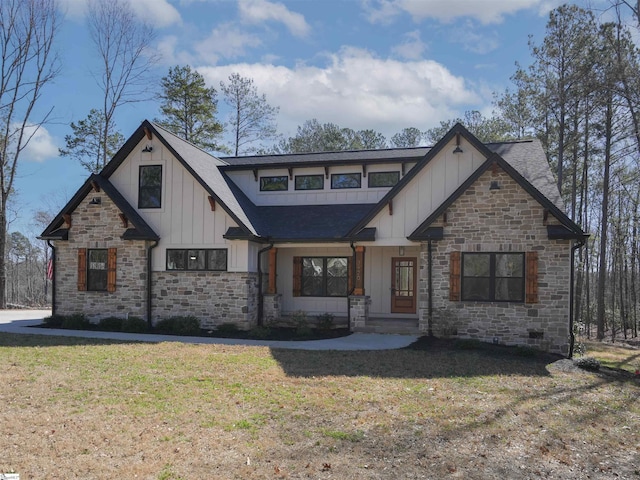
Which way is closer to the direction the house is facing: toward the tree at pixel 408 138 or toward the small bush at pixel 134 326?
the small bush

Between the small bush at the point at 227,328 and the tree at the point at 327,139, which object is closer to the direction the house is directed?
the small bush

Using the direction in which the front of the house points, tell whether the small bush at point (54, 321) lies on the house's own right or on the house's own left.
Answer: on the house's own right

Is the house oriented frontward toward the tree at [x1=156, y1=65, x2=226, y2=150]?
no

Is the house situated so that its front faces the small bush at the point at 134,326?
no

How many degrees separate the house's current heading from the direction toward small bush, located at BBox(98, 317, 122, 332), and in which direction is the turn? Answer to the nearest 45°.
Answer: approximately 90° to its right

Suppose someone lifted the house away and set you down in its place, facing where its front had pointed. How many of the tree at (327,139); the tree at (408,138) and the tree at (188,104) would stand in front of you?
0

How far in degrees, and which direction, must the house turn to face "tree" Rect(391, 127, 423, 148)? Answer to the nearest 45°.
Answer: approximately 180°

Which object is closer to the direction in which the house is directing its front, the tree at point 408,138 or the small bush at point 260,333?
the small bush

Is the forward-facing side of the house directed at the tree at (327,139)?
no

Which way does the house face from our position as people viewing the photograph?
facing the viewer

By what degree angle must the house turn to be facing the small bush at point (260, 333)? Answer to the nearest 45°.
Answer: approximately 45° to its right
